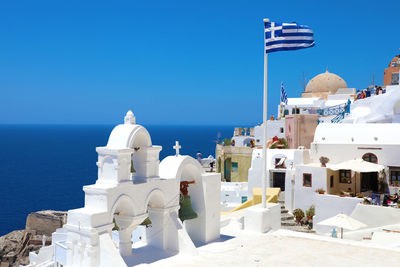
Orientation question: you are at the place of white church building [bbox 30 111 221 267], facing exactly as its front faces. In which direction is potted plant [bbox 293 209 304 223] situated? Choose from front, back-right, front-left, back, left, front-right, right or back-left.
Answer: left

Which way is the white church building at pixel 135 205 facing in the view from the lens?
facing the viewer and to the right of the viewer

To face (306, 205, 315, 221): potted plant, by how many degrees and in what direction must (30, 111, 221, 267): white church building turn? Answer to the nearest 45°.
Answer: approximately 90° to its left

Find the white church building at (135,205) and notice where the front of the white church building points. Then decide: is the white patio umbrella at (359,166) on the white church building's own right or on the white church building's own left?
on the white church building's own left

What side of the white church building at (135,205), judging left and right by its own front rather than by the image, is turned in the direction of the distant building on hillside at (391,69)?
left

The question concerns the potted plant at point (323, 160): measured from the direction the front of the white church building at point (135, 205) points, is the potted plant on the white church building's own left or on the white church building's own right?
on the white church building's own left

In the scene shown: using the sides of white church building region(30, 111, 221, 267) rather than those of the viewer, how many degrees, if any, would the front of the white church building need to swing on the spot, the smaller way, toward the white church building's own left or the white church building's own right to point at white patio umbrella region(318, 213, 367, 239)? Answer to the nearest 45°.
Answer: approximately 90° to the white church building's own left

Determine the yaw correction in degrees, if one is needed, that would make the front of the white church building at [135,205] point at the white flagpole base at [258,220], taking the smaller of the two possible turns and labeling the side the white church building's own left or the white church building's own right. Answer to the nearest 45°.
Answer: approximately 90° to the white church building's own left

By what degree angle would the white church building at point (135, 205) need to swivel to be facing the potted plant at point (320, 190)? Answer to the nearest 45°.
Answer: approximately 90° to its left

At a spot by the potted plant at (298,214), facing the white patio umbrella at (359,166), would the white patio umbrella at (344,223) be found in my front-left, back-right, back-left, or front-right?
front-right
